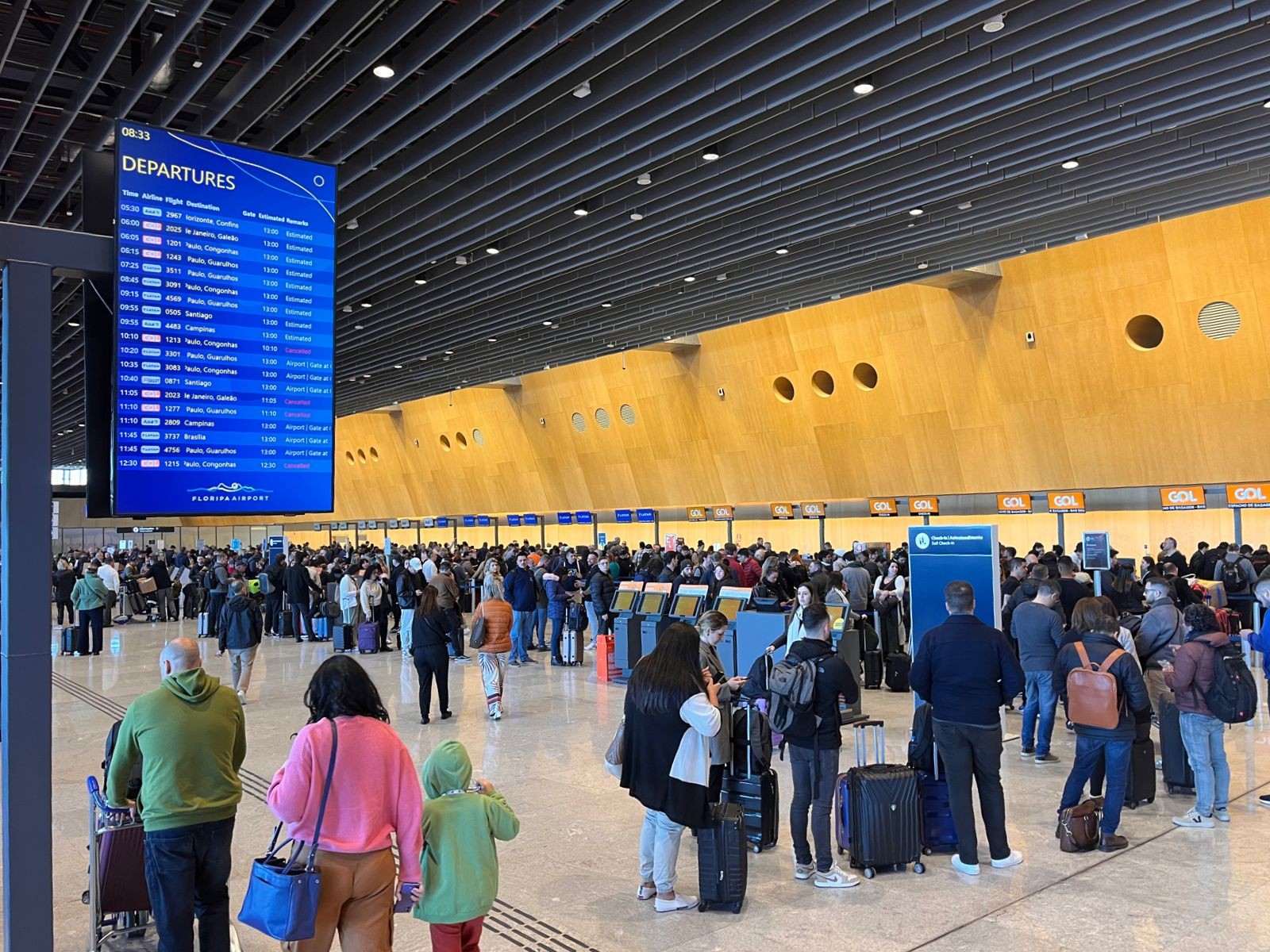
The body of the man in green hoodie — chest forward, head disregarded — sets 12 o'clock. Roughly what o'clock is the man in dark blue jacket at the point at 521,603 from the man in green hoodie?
The man in dark blue jacket is roughly at 1 o'clock from the man in green hoodie.

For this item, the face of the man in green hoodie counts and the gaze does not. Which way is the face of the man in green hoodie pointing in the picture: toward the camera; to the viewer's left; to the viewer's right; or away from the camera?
away from the camera

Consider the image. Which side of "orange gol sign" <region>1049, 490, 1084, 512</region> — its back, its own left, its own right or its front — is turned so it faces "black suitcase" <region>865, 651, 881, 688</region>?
front

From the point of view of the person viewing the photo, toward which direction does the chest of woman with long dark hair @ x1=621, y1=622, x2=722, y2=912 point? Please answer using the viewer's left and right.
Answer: facing away from the viewer and to the right of the viewer

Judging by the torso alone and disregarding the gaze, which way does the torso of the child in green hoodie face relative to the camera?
away from the camera

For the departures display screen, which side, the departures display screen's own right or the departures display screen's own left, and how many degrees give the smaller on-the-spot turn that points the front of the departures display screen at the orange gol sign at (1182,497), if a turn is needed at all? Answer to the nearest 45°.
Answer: approximately 90° to the departures display screen's own left

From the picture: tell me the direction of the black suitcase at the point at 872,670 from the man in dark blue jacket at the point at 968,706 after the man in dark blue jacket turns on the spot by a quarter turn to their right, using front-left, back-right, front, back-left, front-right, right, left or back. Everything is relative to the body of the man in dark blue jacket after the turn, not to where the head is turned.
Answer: left

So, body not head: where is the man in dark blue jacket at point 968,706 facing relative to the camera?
away from the camera

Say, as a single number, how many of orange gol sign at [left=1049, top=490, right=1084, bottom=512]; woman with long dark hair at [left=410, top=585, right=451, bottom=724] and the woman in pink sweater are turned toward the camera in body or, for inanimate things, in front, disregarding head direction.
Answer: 1

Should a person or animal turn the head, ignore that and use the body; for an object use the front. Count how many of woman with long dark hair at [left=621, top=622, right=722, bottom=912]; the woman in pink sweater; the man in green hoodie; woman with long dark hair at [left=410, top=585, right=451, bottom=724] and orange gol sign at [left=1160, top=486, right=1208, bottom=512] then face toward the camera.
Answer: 1

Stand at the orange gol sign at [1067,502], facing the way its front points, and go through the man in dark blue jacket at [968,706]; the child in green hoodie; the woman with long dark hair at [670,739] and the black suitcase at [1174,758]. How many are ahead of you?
4

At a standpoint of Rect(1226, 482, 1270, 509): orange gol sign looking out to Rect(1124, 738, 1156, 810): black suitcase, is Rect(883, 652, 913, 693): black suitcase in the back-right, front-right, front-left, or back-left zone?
front-right

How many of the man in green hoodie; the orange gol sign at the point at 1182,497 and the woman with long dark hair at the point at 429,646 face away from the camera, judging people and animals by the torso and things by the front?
2

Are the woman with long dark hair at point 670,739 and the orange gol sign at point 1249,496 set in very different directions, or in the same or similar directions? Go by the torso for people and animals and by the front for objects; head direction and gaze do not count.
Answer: very different directions

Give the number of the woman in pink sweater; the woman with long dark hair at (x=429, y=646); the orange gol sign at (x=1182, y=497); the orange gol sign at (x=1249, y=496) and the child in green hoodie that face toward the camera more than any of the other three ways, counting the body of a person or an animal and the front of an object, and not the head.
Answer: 2

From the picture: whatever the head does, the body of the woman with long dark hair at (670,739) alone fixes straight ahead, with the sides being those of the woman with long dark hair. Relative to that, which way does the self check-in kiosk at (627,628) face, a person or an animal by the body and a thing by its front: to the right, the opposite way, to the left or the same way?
the opposite way

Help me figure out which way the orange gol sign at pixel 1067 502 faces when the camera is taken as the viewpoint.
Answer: facing the viewer

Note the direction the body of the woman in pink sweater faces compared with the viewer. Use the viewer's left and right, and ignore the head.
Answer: facing away from the viewer
